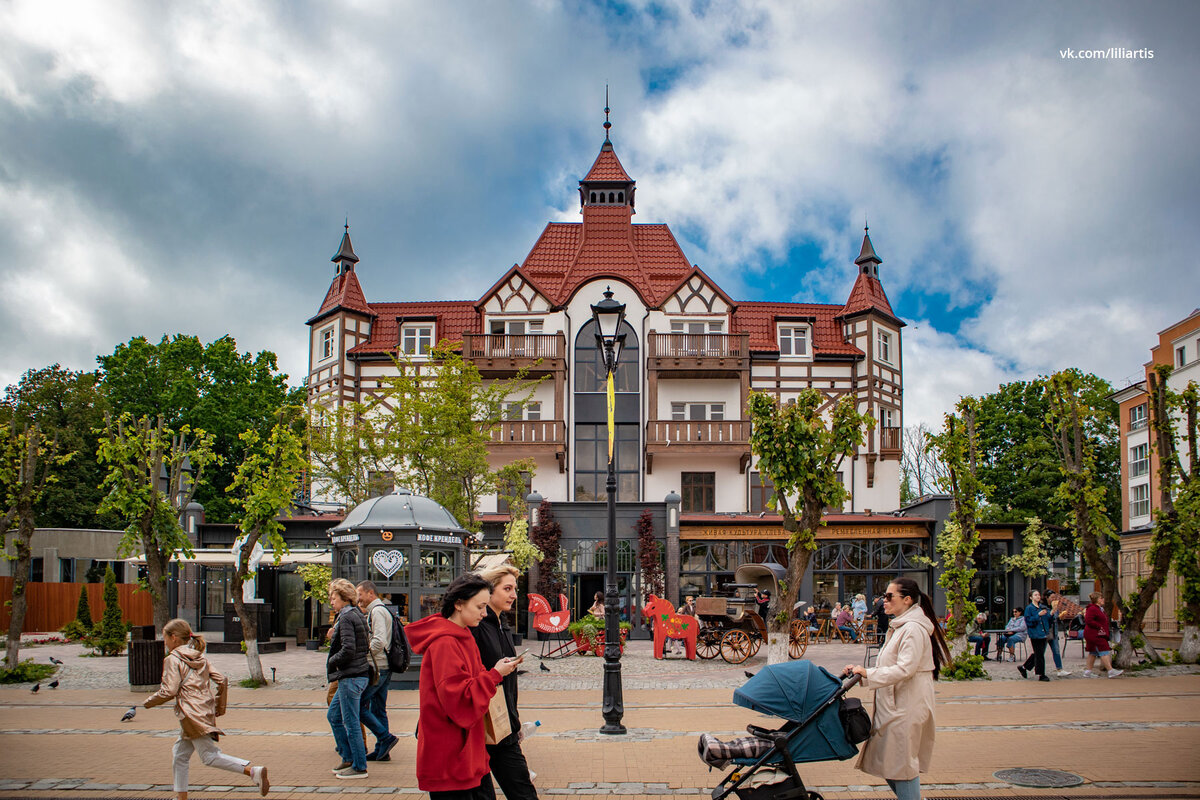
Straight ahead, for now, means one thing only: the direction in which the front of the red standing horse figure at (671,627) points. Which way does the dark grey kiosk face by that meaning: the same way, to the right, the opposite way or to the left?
to the left

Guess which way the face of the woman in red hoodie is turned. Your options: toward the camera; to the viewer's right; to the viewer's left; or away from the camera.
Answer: to the viewer's right

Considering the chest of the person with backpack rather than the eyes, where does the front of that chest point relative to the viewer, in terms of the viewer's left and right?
facing to the left of the viewer

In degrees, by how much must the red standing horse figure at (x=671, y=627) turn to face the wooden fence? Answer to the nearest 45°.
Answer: approximately 45° to its right

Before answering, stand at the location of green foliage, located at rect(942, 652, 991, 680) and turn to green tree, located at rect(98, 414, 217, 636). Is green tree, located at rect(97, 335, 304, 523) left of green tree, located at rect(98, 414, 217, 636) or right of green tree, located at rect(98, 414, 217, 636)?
right

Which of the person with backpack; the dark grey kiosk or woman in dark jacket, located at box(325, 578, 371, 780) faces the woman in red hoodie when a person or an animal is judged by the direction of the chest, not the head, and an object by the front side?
the dark grey kiosk

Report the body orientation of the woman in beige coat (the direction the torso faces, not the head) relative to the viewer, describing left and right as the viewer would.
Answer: facing to the left of the viewer

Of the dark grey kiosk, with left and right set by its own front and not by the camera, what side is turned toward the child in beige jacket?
front

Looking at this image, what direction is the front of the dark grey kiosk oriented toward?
toward the camera

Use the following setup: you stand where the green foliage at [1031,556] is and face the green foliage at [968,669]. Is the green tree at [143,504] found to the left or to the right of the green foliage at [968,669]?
right

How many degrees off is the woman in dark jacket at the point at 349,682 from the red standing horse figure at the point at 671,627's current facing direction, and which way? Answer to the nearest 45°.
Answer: approximately 90° to its left

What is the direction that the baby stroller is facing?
to the viewer's left
